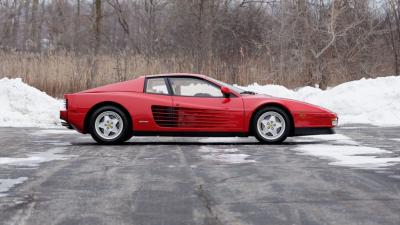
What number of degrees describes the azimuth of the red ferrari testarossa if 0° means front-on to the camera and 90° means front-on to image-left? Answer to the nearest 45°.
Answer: approximately 270°
